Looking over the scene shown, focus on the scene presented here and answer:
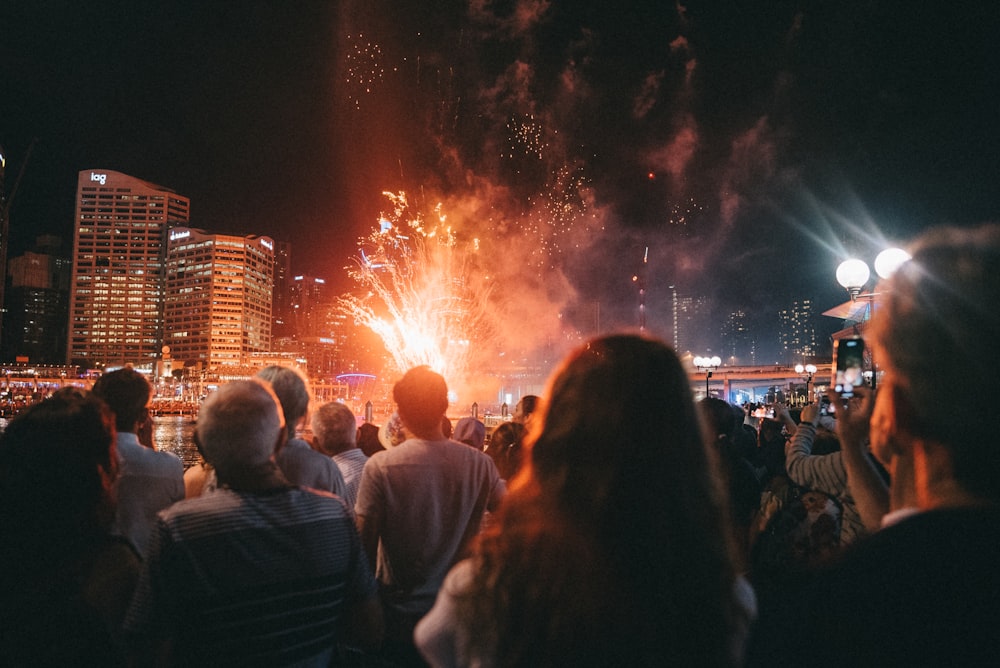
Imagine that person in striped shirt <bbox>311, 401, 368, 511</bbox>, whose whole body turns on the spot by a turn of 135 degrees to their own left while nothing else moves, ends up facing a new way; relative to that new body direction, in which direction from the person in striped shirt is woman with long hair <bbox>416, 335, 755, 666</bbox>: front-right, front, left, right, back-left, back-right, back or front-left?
front-left

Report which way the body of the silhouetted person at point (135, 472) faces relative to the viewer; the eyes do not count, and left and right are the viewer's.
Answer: facing away from the viewer and to the right of the viewer

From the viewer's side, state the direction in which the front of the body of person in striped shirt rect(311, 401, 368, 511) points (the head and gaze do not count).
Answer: away from the camera

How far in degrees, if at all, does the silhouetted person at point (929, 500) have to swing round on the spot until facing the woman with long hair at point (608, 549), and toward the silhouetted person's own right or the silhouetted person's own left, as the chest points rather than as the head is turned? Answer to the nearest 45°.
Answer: approximately 90° to the silhouetted person's own left

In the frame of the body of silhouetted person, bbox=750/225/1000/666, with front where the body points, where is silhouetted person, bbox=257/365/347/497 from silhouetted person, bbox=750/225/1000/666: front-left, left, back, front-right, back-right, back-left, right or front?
front-left

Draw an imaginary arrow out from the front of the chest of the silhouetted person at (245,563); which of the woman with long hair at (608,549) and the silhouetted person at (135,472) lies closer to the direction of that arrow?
the silhouetted person

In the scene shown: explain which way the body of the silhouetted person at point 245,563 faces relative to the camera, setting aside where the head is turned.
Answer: away from the camera

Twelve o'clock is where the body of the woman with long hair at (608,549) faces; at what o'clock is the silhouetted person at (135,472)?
The silhouetted person is roughly at 10 o'clock from the woman with long hair.

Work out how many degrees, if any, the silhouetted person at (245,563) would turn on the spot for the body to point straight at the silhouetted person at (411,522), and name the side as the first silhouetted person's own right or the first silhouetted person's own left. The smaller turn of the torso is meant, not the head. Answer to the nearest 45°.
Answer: approximately 45° to the first silhouetted person's own right

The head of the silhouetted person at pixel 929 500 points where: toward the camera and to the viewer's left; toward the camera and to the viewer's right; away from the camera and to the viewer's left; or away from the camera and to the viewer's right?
away from the camera and to the viewer's left

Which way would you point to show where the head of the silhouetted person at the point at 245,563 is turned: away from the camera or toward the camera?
away from the camera

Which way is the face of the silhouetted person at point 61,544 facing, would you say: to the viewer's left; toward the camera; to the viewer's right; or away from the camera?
away from the camera

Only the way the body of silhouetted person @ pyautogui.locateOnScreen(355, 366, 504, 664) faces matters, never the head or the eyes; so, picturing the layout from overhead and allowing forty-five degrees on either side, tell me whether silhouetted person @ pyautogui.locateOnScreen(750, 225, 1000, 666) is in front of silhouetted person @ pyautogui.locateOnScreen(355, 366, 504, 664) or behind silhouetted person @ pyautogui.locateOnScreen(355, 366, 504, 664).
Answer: behind

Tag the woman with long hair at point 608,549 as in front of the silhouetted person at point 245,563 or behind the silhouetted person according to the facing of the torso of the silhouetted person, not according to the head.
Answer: behind

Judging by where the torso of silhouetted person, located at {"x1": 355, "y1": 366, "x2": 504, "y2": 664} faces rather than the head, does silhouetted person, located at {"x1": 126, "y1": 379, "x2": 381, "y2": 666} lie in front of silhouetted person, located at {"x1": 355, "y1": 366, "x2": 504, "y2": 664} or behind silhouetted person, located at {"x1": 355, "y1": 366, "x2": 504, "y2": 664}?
behind

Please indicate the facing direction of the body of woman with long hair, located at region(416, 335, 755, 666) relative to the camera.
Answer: away from the camera

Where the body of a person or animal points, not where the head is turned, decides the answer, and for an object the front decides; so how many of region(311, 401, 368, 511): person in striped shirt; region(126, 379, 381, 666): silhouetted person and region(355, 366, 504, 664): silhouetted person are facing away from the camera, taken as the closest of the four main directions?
3

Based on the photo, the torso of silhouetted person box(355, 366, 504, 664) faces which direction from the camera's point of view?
away from the camera
